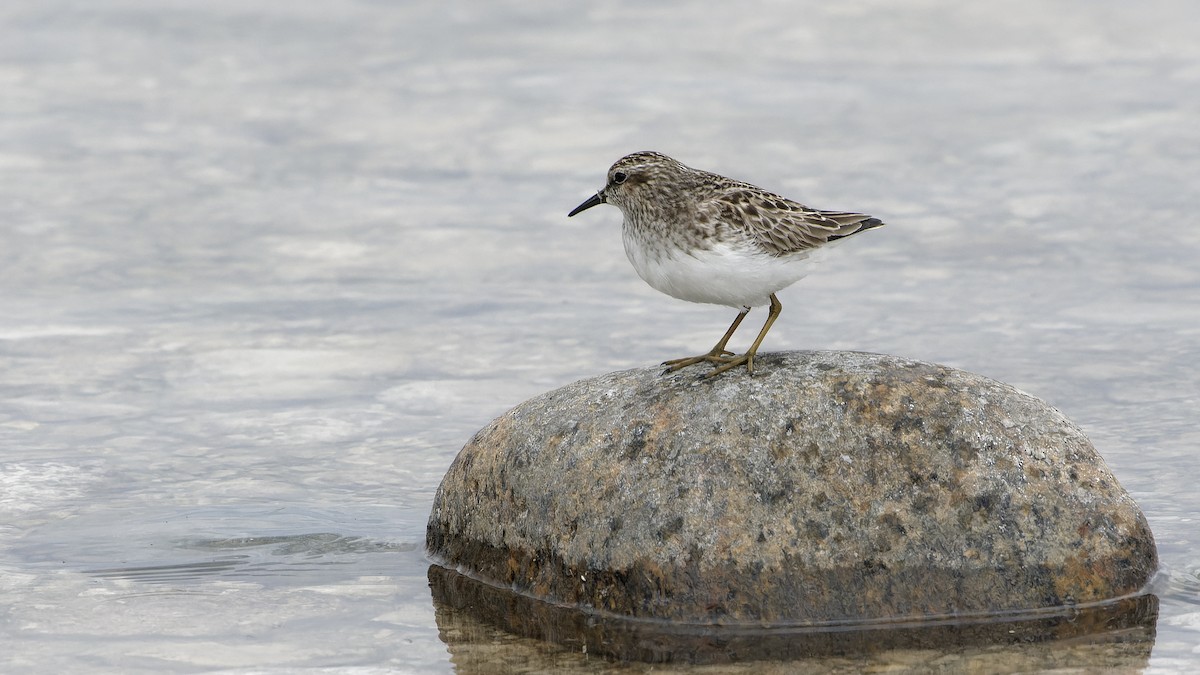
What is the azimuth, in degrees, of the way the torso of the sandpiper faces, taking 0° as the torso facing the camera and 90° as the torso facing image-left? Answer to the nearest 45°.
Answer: approximately 90°
